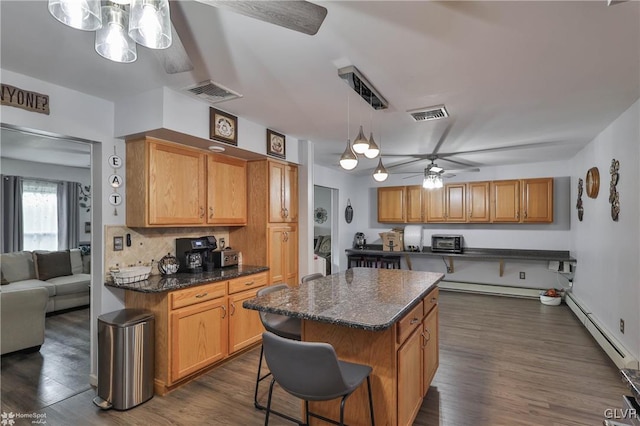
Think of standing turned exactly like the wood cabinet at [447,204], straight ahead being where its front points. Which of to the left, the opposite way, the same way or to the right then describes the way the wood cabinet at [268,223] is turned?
to the left

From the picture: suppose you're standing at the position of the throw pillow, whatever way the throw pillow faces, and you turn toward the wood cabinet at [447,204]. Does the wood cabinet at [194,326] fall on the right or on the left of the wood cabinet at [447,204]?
right

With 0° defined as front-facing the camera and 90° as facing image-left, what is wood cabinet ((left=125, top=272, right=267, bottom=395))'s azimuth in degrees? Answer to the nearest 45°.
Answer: approximately 315°

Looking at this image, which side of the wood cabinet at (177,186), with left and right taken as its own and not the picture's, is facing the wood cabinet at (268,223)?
left

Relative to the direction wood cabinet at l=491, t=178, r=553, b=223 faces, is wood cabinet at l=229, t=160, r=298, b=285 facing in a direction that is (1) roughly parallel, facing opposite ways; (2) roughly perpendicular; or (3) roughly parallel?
roughly perpendicular

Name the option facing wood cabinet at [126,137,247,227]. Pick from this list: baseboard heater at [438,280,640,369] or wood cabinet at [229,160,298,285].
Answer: the baseboard heater

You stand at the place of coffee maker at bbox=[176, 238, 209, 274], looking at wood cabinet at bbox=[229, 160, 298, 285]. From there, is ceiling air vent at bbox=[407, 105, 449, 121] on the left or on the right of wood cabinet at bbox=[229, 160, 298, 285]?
right

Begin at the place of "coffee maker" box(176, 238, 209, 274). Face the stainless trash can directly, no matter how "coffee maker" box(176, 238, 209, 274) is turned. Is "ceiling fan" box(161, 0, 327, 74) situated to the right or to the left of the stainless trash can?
left

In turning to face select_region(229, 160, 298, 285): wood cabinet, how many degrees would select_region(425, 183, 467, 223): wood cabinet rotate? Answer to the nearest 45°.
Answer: approximately 45° to its right

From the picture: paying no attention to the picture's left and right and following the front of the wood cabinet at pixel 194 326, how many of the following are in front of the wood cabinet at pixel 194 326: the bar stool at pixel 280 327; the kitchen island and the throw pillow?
2

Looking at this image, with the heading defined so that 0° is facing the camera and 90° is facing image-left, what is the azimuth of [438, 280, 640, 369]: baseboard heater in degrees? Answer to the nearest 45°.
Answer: approximately 45°

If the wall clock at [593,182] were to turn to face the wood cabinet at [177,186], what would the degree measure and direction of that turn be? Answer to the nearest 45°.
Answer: approximately 45° to its left

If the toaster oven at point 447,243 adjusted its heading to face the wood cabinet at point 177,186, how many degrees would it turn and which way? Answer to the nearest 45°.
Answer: approximately 45° to its right
